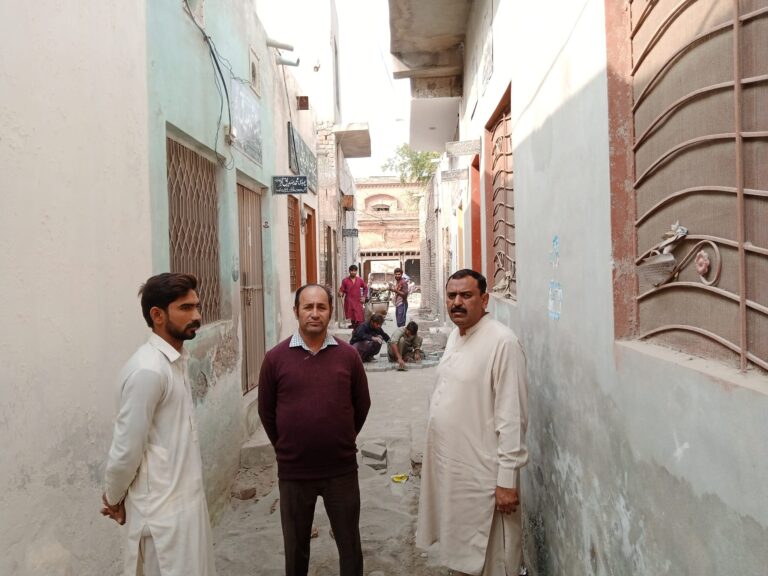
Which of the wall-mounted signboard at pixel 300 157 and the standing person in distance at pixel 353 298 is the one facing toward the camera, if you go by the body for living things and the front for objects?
the standing person in distance

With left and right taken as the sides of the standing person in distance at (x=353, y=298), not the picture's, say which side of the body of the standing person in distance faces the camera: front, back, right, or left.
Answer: front

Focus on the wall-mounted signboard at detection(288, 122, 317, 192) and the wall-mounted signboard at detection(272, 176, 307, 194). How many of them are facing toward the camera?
1

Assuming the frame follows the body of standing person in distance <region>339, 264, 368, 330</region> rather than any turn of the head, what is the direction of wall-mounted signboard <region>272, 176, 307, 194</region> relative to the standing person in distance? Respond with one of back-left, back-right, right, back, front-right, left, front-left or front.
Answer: front

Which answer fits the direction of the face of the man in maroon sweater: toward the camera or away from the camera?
toward the camera

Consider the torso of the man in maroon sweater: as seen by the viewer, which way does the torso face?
toward the camera

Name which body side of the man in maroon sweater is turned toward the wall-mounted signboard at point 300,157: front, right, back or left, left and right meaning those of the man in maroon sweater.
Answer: back

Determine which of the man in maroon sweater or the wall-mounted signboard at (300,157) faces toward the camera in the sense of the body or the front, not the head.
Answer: the man in maroon sweater

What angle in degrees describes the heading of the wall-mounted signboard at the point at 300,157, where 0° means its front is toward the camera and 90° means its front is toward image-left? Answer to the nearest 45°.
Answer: approximately 270°

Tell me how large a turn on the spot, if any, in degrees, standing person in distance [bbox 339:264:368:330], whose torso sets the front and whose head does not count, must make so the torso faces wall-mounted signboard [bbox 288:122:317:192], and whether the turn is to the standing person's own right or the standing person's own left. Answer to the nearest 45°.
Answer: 0° — they already face it

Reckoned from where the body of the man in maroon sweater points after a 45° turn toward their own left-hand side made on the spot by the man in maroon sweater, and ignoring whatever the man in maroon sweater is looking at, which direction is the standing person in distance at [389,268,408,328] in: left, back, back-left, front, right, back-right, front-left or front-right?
back-left

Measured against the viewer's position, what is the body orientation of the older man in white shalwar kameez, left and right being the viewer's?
facing the viewer and to the left of the viewer

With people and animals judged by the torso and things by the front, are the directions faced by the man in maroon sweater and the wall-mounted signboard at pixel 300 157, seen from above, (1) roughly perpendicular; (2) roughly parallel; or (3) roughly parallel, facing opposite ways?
roughly perpendicular

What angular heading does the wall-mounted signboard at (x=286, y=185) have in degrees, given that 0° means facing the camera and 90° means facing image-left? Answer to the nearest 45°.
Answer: approximately 0°

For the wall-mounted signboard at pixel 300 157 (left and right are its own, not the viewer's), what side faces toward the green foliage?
left

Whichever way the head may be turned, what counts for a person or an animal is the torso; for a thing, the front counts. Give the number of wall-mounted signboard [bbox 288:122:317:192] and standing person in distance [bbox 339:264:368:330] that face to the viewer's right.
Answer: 1
